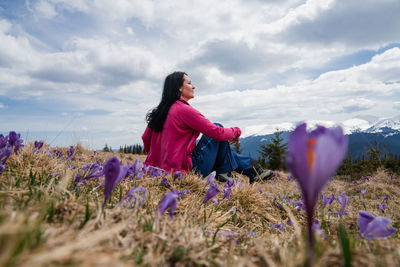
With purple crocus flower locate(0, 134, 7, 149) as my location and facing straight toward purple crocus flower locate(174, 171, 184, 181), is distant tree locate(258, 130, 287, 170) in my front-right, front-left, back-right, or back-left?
front-left

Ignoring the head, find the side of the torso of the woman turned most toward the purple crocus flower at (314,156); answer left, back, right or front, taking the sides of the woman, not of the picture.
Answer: right

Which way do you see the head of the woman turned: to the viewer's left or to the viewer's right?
to the viewer's right

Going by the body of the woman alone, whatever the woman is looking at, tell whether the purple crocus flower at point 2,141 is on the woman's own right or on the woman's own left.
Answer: on the woman's own right

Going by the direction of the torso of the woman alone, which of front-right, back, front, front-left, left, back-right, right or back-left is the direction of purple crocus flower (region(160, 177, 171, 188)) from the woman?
right

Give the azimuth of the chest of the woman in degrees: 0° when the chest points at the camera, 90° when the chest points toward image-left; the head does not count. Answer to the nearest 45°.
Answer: approximately 270°

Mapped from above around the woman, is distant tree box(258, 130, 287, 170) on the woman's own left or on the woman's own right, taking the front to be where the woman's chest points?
on the woman's own left

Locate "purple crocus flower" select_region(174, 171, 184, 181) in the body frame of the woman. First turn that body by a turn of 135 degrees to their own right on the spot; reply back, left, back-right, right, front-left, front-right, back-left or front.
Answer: front-left
